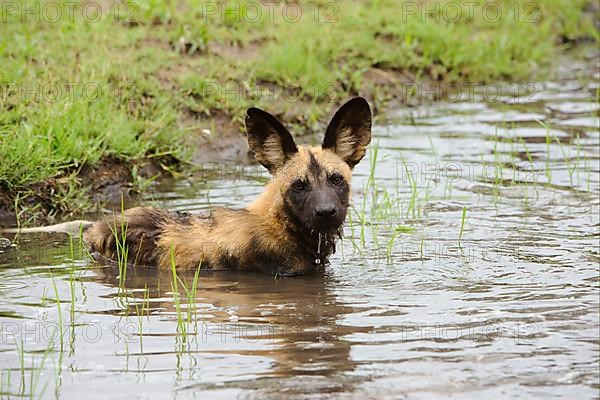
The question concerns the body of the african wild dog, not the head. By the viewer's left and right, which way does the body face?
facing to the right of the viewer
